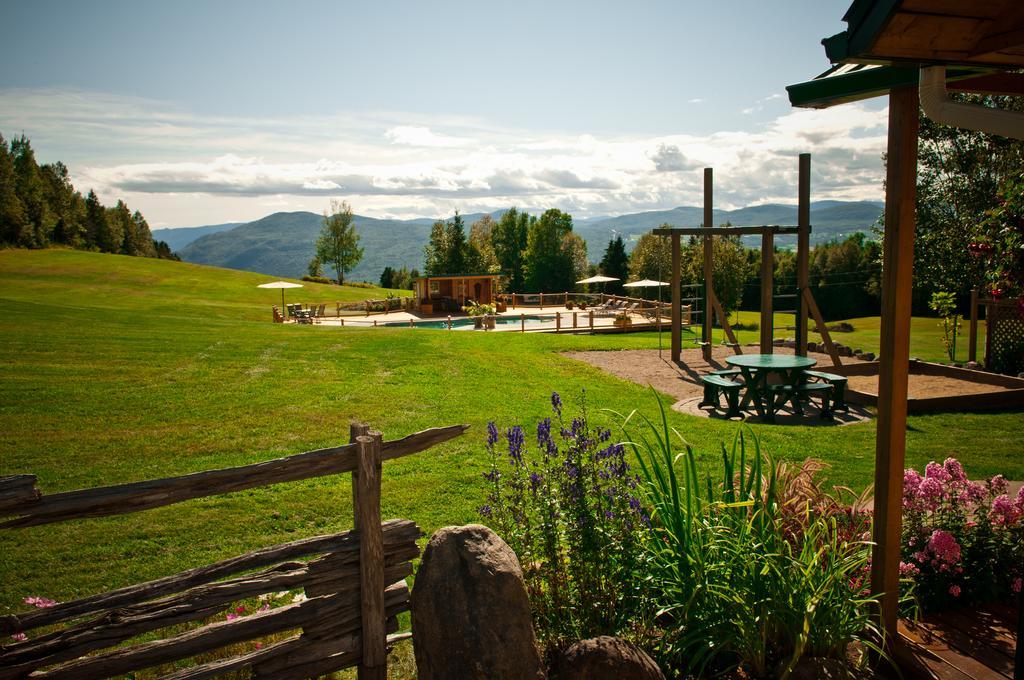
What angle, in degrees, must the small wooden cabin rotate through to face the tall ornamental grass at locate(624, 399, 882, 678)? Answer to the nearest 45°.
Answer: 0° — it already faces it

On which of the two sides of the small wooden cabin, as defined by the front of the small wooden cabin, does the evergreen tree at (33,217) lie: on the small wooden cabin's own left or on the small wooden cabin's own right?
on the small wooden cabin's own right

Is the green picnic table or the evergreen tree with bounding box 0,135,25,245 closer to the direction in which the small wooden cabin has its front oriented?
the green picnic table

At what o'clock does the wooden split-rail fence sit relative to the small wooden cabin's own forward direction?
The wooden split-rail fence is roughly at 12 o'clock from the small wooden cabin.

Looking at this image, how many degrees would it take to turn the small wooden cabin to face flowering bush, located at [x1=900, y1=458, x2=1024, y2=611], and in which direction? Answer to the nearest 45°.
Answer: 0° — it already faces it

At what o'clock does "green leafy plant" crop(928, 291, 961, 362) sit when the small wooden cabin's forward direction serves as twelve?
The green leafy plant is roughly at 11 o'clock from the small wooden cabin.

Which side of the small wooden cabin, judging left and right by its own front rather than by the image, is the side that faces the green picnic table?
front

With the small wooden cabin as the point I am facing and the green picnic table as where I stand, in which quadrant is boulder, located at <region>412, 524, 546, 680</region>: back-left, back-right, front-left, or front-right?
back-left

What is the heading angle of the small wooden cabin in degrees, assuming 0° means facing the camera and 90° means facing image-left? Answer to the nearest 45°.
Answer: approximately 0°

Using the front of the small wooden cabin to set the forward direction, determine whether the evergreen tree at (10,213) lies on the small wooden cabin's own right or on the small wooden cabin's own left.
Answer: on the small wooden cabin's own right

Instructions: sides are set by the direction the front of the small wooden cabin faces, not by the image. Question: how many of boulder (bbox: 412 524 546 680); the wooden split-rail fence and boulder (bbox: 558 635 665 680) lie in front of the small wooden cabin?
3

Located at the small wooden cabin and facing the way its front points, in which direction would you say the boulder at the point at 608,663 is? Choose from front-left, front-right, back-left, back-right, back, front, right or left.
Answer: front

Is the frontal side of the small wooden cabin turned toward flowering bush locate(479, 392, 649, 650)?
yes

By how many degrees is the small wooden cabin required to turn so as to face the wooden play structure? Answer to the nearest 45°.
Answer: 0° — it already faces it
